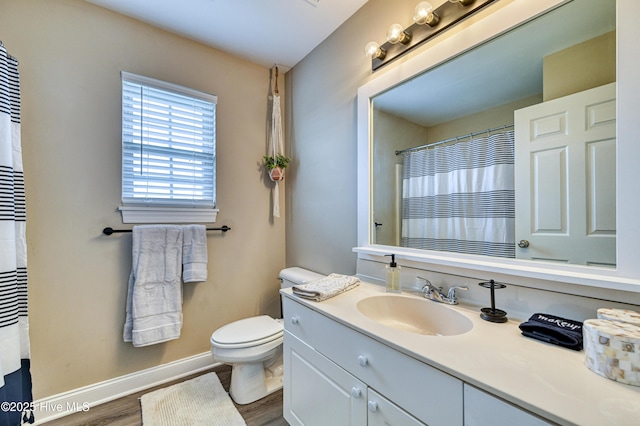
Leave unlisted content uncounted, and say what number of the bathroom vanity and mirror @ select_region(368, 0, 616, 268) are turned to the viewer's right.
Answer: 0

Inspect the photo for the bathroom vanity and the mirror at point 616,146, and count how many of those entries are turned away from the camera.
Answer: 0

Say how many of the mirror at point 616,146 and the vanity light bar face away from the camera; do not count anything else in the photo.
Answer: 0

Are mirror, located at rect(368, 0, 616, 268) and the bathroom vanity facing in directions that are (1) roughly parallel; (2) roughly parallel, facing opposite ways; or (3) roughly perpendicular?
roughly parallel

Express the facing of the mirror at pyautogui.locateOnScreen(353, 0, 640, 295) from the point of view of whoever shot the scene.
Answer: facing the viewer and to the left of the viewer

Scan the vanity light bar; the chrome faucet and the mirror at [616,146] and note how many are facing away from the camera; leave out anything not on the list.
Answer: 0

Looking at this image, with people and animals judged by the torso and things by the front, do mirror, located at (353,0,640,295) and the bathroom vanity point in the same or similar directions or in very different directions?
same or similar directions

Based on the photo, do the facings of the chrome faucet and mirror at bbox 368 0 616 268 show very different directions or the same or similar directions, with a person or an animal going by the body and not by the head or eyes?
same or similar directions

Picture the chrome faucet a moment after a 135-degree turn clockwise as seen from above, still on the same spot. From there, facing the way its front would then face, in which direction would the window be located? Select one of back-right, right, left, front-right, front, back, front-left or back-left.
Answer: left

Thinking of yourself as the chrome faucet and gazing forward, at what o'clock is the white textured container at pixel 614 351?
The white textured container is roughly at 9 o'clock from the chrome faucet.

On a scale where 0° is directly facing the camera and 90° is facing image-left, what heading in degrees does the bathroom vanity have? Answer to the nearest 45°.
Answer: approximately 45°

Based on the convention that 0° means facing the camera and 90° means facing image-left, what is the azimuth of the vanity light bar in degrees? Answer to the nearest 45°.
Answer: approximately 45°

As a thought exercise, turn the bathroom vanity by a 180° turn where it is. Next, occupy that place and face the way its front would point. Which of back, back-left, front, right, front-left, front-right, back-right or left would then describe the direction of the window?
back-left

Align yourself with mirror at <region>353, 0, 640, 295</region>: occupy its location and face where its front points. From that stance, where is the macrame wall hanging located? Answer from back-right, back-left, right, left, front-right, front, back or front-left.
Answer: front-right
